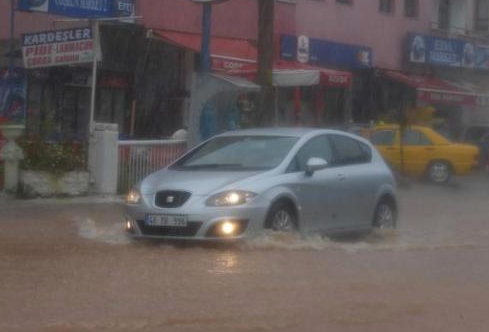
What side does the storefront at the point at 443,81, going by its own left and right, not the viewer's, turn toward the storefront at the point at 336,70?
right

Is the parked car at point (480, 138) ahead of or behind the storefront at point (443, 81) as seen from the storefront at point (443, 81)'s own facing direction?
ahead

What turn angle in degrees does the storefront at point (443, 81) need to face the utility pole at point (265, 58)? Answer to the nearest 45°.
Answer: approximately 45° to its right

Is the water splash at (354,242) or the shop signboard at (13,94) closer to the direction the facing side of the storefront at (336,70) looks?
the water splash

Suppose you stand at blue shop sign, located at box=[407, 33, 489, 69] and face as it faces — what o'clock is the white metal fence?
The white metal fence is roughly at 2 o'clock from the blue shop sign.
